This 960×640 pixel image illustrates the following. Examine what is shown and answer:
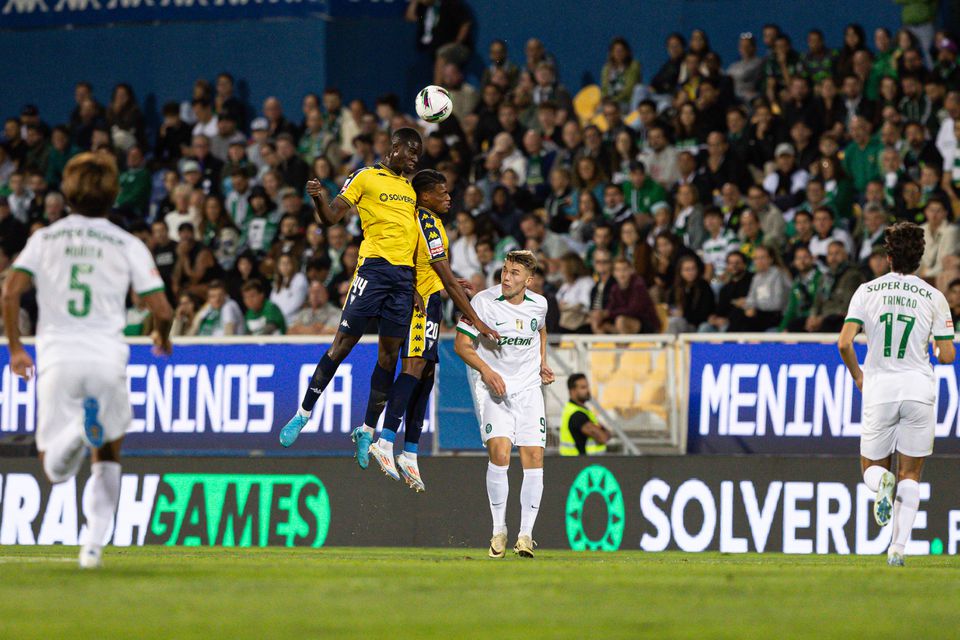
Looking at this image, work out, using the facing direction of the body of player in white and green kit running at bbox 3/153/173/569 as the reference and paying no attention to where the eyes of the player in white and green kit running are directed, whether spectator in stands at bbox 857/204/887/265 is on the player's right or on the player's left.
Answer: on the player's right

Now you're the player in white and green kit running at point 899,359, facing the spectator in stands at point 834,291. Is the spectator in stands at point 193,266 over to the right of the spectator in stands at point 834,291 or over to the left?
left

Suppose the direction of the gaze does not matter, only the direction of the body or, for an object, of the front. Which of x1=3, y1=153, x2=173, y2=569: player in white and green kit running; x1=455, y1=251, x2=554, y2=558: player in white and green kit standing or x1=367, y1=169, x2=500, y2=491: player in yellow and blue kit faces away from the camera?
x1=3, y1=153, x2=173, y2=569: player in white and green kit running

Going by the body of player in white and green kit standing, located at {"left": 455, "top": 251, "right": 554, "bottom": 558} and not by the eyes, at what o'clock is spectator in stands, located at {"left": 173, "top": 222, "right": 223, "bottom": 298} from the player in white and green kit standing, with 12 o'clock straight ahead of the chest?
The spectator in stands is roughly at 5 o'clock from the player in white and green kit standing.

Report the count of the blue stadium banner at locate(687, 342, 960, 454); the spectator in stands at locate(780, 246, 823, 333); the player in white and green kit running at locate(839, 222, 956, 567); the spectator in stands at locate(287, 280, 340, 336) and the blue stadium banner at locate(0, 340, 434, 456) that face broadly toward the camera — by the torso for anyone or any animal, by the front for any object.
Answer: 4

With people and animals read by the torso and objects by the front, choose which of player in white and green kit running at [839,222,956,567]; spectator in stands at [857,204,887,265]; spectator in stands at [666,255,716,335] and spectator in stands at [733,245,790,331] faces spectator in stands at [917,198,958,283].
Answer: the player in white and green kit running

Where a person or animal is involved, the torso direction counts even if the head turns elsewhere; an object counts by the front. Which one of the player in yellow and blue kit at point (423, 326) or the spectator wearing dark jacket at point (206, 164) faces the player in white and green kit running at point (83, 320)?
the spectator wearing dark jacket

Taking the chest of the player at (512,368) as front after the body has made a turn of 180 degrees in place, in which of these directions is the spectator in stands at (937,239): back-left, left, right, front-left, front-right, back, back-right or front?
front-right

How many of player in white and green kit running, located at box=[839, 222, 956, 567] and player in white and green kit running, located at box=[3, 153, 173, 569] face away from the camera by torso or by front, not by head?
2
